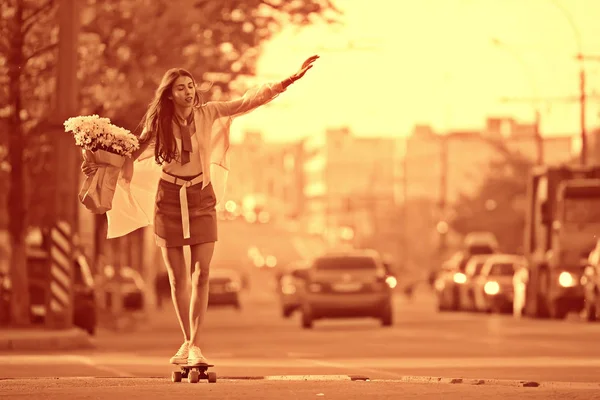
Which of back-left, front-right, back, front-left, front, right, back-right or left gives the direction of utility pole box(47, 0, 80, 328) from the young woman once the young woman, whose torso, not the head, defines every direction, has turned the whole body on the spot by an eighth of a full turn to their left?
back-left

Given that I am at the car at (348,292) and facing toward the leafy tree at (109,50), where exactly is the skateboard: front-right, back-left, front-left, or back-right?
front-left

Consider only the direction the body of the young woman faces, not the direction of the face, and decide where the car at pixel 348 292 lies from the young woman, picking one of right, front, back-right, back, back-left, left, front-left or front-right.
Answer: back

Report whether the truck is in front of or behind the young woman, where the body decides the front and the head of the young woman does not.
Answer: behind

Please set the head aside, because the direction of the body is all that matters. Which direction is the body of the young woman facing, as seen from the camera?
toward the camera

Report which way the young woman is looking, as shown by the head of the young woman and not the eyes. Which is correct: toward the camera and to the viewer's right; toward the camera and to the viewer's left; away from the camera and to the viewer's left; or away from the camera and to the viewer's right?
toward the camera and to the viewer's right

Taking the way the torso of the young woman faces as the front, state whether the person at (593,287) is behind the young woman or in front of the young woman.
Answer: behind
